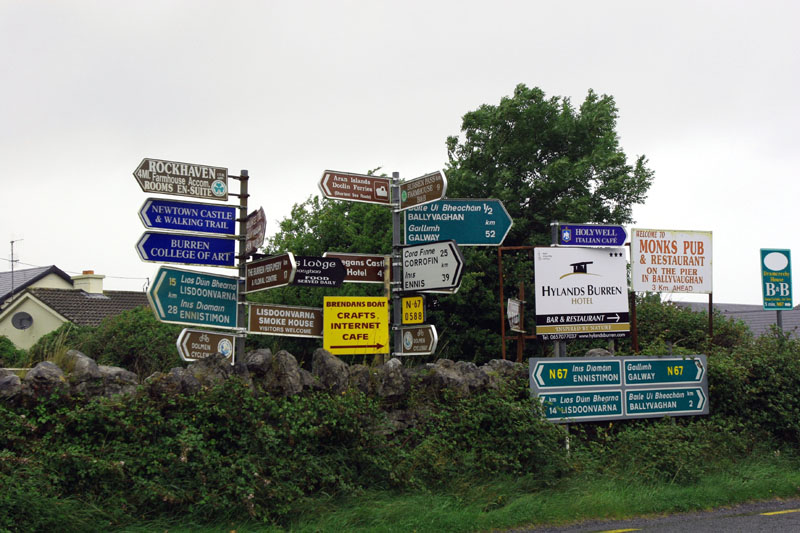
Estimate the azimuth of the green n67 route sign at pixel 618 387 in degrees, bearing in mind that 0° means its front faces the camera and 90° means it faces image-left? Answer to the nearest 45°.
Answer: approximately 0°

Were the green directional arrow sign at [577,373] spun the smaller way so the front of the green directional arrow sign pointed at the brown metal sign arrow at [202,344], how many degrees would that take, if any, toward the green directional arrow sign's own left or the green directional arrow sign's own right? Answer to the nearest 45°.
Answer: approximately 45° to the green directional arrow sign's own right

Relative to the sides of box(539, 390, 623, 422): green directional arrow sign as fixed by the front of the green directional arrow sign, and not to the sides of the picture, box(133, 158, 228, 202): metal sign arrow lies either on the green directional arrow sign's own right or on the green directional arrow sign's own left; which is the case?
on the green directional arrow sign's own right

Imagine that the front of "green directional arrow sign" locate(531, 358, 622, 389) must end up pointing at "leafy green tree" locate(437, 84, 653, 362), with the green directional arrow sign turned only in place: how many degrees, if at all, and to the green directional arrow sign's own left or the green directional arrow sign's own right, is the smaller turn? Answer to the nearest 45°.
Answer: approximately 180°

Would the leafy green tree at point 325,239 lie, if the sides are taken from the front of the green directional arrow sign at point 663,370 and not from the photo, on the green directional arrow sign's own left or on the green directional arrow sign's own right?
on the green directional arrow sign's own right

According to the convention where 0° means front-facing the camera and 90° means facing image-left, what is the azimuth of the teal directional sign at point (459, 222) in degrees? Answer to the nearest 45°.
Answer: approximately 0°
